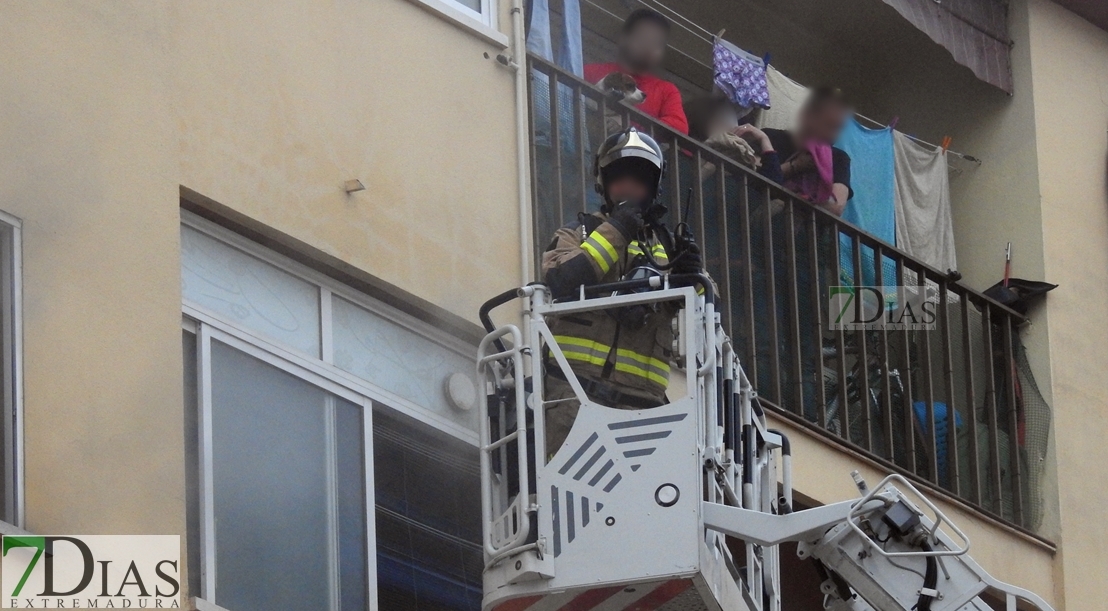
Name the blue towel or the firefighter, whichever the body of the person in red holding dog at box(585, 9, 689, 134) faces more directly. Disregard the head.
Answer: the firefighter

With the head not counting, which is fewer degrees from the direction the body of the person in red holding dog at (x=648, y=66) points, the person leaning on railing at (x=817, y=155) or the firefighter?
the firefighter

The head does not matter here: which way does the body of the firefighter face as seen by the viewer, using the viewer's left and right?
facing the viewer

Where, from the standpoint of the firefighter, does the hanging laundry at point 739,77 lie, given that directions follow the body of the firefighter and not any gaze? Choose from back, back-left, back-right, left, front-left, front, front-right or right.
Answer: back

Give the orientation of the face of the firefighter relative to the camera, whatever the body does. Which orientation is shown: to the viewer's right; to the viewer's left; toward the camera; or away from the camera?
toward the camera

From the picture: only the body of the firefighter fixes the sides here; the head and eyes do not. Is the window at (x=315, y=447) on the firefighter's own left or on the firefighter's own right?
on the firefighter's own right

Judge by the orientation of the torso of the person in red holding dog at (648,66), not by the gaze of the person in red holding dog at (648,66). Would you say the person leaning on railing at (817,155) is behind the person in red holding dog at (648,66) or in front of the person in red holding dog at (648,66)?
behind

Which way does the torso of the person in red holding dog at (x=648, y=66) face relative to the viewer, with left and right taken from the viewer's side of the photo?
facing the viewer and to the left of the viewer

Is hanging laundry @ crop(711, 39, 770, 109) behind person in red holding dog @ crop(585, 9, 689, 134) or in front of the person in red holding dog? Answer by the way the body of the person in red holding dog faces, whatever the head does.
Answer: behind

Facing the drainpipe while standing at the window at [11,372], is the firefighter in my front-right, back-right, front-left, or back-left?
front-right

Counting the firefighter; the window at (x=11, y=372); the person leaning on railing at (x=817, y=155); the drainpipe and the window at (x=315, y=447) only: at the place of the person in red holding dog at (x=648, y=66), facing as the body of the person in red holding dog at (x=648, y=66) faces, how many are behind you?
1

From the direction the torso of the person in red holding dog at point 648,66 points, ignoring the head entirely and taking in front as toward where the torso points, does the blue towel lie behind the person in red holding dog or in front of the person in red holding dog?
behind
